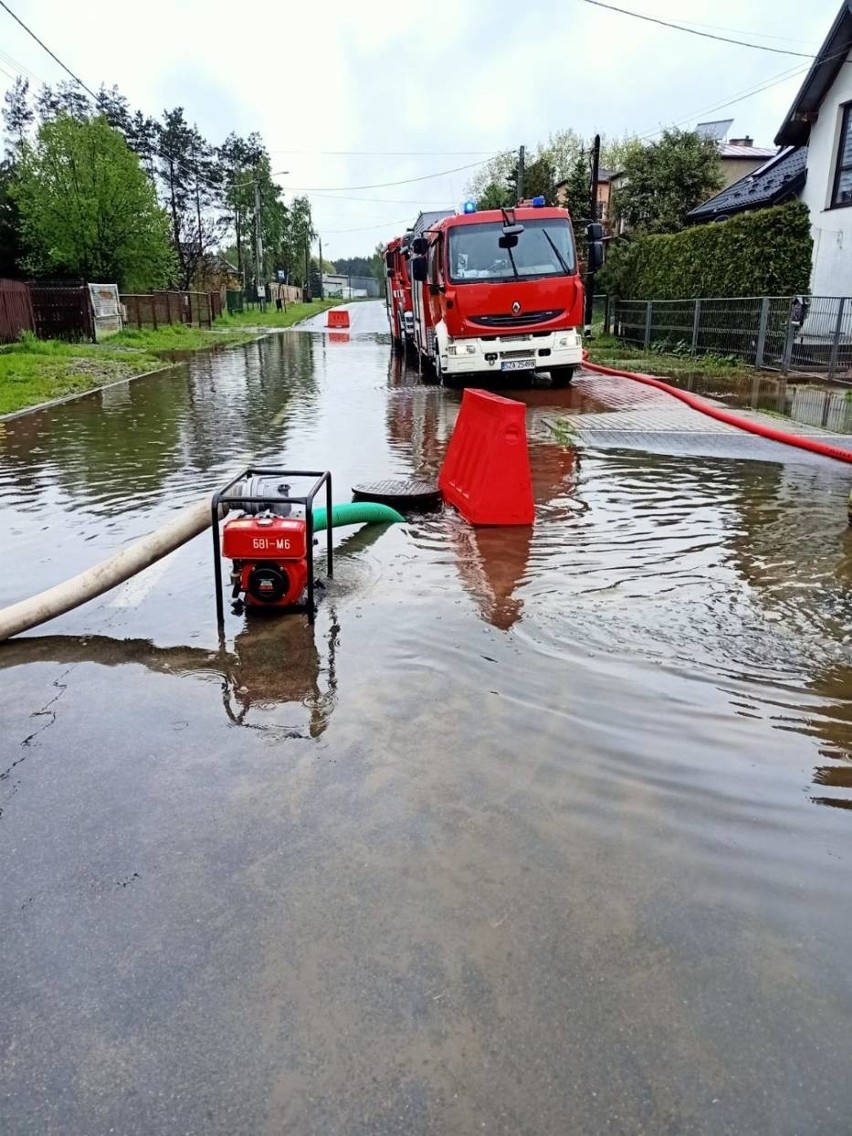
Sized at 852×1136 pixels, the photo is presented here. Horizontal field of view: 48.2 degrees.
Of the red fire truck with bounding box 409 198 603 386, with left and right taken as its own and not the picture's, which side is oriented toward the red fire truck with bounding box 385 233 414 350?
back

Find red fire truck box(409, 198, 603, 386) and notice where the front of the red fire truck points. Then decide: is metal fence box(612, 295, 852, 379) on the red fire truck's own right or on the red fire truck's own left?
on the red fire truck's own left

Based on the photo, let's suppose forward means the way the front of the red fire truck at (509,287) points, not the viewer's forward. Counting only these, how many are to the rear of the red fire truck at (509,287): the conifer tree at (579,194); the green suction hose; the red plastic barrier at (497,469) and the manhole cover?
1

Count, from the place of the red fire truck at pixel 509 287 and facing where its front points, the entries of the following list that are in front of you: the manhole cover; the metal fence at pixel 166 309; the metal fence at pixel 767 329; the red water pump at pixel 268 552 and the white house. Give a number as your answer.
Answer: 2

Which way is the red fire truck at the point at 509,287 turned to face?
toward the camera

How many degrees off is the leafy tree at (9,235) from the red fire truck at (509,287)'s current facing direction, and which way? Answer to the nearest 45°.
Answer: approximately 135° to its right

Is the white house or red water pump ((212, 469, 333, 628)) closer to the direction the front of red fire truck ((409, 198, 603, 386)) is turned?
the red water pump

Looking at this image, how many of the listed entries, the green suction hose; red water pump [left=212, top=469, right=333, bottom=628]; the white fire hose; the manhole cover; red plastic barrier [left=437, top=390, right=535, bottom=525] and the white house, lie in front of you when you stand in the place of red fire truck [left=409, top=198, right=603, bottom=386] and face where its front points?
5

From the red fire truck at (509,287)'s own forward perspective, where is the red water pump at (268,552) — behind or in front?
in front

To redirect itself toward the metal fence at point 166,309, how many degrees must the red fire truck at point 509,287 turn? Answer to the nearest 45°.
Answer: approximately 135° to its right

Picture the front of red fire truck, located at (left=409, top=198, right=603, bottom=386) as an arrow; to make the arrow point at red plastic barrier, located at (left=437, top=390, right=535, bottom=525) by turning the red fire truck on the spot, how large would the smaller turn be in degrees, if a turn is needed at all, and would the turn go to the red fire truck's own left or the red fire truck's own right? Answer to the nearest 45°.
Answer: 0° — it already faces it

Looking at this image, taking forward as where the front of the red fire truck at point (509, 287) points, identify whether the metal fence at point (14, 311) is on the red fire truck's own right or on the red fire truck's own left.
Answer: on the red fire truck's own right

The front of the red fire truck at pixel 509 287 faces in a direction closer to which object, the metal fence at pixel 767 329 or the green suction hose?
the green suction hose

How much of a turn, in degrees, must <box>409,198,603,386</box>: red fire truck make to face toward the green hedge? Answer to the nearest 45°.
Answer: approximately 135° to its left

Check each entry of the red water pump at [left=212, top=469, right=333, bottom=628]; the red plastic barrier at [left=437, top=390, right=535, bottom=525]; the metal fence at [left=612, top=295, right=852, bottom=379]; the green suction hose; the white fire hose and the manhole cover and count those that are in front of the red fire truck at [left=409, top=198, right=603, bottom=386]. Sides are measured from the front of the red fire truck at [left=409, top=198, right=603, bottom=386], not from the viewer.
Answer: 5

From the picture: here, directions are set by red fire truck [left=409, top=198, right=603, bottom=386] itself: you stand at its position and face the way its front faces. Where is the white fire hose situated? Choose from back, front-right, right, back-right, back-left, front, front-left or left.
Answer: front

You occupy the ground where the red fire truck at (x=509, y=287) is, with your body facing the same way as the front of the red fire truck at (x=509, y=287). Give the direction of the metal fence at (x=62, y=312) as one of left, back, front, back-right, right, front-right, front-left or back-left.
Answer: back-right

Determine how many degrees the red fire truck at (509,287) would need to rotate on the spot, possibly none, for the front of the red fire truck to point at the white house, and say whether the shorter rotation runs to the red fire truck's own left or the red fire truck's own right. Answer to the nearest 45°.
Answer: approximately 135° to the red fire truck's own left
